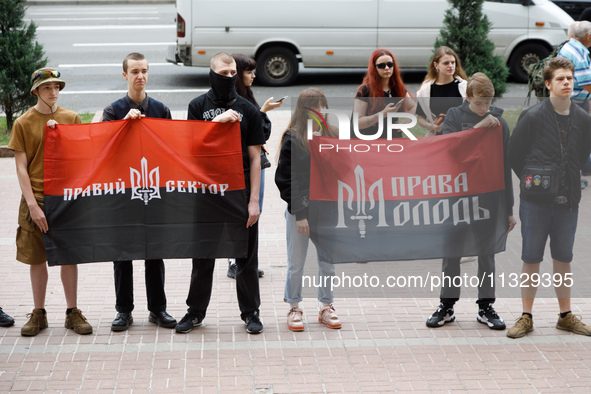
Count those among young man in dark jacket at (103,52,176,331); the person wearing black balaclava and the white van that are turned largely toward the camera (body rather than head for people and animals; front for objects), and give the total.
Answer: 2

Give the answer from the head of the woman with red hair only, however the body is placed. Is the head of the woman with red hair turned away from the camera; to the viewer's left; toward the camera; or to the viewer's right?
toward the camera

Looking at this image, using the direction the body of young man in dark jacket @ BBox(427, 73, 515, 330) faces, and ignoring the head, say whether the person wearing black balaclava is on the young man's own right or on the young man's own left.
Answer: on the young man's own right

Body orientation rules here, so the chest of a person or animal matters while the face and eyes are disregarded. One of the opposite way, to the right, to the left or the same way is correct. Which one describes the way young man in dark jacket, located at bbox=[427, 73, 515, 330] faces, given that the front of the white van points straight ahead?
to the right

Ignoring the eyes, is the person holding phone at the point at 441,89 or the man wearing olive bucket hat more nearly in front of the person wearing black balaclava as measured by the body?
the man wearing olive bucket hat

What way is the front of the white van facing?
to the viewer's right

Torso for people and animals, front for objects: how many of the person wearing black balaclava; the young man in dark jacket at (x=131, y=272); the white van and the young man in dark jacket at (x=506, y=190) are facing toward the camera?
3

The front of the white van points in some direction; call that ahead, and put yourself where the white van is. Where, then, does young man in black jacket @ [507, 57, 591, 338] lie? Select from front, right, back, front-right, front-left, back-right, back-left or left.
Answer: right

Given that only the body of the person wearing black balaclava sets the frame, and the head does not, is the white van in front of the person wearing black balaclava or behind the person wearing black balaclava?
behind

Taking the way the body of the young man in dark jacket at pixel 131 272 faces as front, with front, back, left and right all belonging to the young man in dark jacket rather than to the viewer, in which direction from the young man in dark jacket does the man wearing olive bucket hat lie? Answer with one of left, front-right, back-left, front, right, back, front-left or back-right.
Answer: right

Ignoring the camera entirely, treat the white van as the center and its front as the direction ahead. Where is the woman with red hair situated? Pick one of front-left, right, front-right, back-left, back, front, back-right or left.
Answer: right

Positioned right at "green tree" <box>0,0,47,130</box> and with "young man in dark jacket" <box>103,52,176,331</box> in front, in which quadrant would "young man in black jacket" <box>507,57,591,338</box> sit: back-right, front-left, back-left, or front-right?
front-left

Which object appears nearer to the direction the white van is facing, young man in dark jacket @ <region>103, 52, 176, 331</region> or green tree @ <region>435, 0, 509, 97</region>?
the green tree

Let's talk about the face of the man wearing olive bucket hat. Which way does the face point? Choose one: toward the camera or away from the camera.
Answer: toward the camera

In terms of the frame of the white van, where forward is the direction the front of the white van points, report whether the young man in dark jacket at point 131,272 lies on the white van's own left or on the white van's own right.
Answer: on the white van's own right

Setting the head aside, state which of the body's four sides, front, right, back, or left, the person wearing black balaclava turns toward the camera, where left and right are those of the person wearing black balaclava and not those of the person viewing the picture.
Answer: front

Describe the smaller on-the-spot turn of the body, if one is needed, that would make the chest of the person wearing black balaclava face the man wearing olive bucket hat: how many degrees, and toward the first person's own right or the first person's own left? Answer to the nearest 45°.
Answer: approximately 90° to the first person's own right
